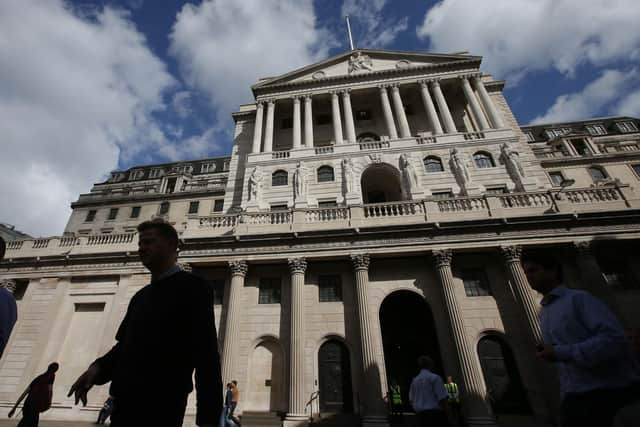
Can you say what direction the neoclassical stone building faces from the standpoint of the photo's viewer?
facing the viewer

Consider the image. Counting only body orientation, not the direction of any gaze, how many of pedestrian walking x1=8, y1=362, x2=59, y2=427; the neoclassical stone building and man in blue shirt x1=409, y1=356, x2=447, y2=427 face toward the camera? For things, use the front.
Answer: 1

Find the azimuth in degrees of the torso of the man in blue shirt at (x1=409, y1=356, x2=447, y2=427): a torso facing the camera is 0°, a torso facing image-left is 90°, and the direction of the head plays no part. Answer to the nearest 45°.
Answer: approximately 180°

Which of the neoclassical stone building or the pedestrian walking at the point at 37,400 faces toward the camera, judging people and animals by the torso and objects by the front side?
the neoclassical stone building

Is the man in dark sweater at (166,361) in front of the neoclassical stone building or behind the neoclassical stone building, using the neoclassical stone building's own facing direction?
in front

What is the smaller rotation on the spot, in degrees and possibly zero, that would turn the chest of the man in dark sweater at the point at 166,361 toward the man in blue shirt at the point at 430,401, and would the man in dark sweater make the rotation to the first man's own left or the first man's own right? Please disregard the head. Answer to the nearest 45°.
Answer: approximately 180°

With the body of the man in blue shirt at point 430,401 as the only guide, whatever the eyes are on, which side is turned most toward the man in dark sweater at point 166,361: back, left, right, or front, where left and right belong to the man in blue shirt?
back

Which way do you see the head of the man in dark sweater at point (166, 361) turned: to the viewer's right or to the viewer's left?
to the viewer's left

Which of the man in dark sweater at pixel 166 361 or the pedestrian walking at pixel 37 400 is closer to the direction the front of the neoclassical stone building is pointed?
the man in dark sweater

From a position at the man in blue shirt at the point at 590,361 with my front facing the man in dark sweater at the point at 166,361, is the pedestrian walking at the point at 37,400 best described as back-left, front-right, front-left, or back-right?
front-right
